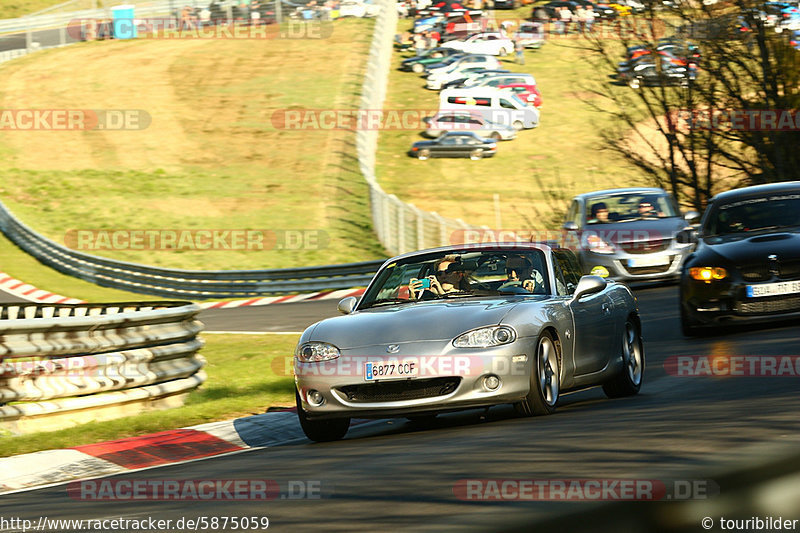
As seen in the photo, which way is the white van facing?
to the viewer's right

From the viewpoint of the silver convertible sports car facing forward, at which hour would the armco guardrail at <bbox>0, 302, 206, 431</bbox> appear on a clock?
The armco guardrail is roughly at 2 o'clock from the silver convertible sports car.

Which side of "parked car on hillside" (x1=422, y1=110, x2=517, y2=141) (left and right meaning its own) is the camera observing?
right

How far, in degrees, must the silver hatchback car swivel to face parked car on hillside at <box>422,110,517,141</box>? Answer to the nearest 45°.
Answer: approximately 135° to its left

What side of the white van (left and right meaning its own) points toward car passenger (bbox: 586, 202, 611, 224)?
right

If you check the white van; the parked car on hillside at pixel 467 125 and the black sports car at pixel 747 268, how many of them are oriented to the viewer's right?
2

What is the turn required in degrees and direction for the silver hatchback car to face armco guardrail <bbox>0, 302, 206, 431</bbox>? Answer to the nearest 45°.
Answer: approximately 45° to its right
